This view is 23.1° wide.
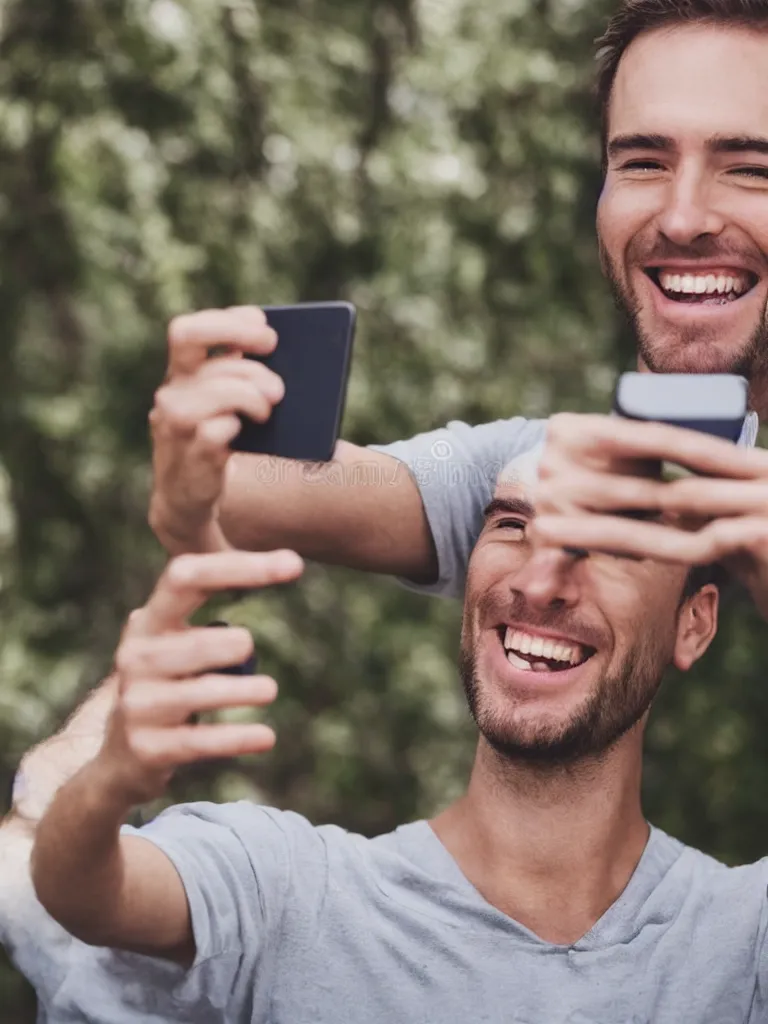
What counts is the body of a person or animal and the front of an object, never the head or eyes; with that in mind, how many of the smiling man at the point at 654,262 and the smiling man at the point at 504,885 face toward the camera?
2

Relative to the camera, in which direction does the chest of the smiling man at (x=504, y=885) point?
toward the camera

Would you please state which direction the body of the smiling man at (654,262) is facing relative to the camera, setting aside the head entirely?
toward the camera

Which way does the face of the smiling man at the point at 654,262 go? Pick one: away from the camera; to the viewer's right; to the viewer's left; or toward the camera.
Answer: toward the camera

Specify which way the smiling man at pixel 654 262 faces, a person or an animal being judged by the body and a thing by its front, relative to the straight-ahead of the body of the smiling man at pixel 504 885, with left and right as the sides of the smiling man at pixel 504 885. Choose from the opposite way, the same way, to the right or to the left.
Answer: the same way
